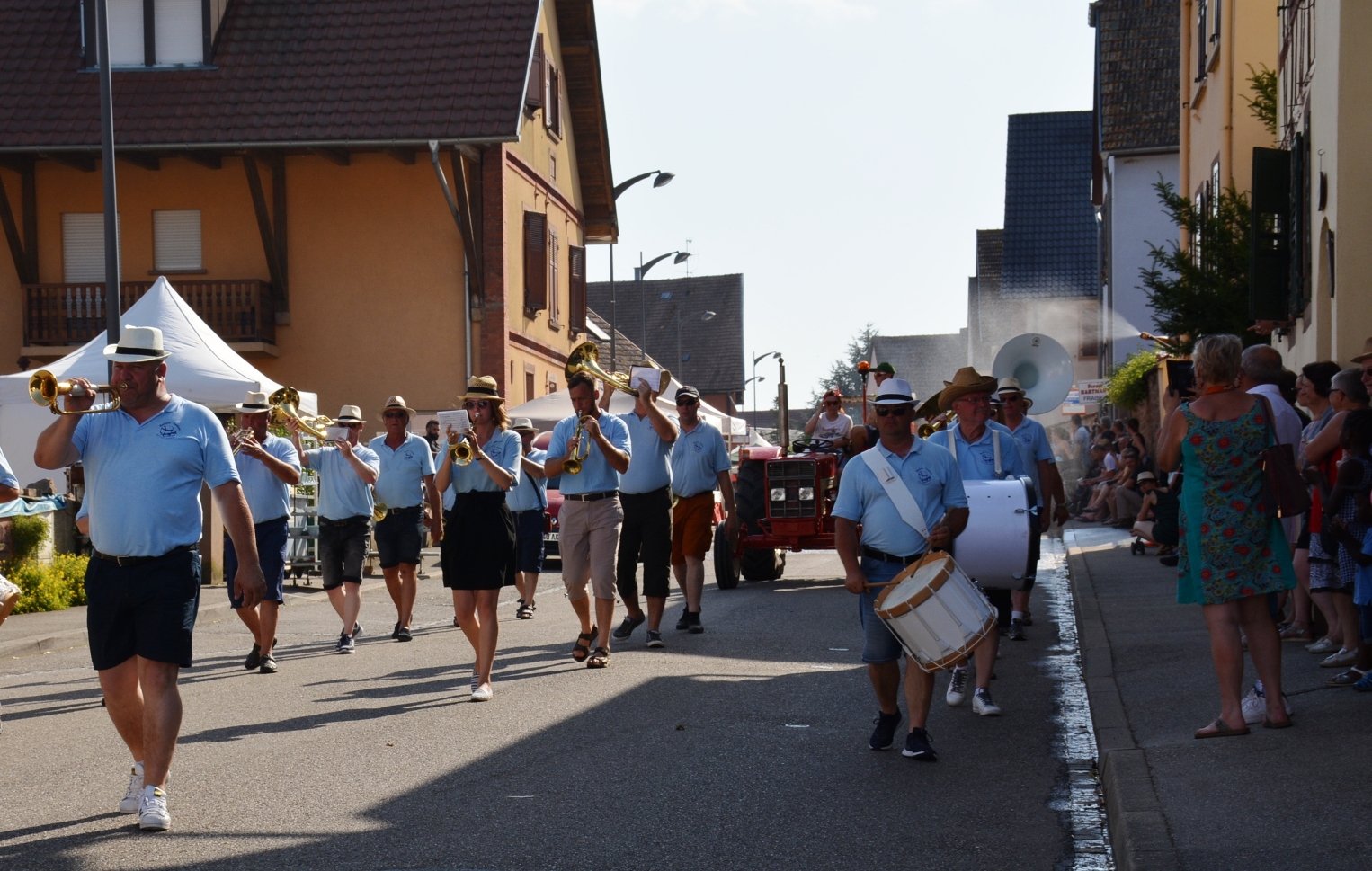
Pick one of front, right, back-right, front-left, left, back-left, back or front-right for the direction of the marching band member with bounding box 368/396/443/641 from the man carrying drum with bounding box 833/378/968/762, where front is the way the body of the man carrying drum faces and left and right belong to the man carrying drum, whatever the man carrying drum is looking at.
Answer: back-right

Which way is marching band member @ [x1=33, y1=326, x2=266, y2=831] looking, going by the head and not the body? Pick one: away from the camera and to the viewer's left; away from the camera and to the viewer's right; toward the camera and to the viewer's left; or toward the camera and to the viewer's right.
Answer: toward the camera and to the viewer's left

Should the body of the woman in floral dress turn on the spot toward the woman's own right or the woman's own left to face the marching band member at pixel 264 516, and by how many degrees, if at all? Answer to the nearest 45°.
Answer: approximately 45° to the woman's own left

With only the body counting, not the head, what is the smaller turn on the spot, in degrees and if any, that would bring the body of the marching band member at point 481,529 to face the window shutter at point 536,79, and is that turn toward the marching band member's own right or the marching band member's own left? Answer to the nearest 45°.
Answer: approximately 135° to the marching band member's own right

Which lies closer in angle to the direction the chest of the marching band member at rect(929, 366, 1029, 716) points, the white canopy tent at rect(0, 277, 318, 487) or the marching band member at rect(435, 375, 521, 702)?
the marching band member

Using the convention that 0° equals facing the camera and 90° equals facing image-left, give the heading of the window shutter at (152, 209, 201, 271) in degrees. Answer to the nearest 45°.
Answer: approximately 0°

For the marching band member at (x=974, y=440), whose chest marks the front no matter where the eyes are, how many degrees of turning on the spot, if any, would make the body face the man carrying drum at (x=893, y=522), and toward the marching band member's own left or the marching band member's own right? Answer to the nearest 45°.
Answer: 0° — they already face them

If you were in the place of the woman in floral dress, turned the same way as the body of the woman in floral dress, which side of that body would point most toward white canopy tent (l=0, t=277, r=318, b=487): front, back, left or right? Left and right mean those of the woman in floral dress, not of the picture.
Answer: front

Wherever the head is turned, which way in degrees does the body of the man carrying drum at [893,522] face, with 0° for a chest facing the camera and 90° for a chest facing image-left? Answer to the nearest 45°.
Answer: approximately 0°

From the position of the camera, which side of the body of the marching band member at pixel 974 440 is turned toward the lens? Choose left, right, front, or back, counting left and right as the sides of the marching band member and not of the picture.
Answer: front

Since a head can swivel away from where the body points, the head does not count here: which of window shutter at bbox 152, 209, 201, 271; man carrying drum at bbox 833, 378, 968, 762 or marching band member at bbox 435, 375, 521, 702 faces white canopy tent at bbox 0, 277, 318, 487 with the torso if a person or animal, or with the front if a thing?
the window shutter

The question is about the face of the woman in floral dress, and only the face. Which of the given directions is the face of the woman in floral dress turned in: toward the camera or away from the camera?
away from the camera

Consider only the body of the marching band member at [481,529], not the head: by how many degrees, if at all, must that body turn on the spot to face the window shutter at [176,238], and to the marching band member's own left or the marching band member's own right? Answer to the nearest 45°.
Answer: approximately 135° to the marching band member's own right
